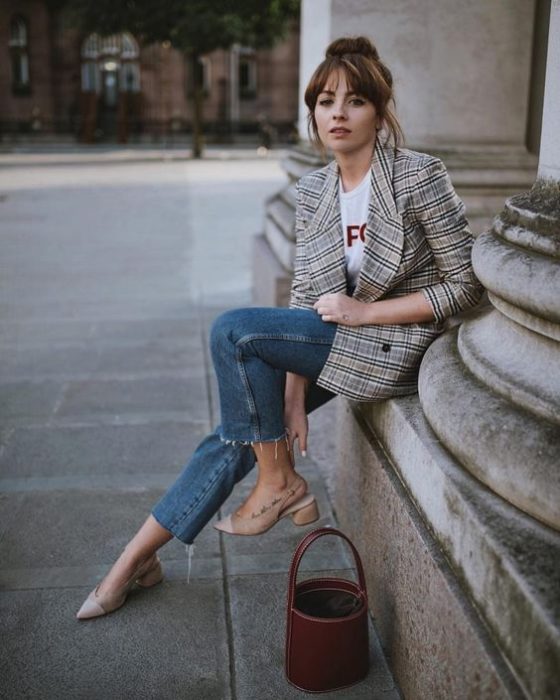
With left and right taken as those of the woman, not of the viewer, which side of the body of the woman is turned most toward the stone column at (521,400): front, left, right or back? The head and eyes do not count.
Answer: left

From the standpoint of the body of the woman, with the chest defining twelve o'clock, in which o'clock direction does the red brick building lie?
The red brick building is roughly at 4 o'clock from the woman.

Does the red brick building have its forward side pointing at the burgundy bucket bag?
yes

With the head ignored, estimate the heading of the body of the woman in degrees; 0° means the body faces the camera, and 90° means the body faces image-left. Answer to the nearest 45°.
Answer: approximately 45°

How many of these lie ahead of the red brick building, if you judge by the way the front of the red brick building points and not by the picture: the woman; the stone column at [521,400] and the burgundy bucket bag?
3

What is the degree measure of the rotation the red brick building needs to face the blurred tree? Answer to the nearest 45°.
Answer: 0° — it already faces it

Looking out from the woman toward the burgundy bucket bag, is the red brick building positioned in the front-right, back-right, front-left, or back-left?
back-right

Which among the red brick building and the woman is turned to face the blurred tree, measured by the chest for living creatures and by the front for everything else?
the red brick building

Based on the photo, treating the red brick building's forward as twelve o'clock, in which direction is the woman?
The woman is roughly at 12 o'clock from the red brick building.
